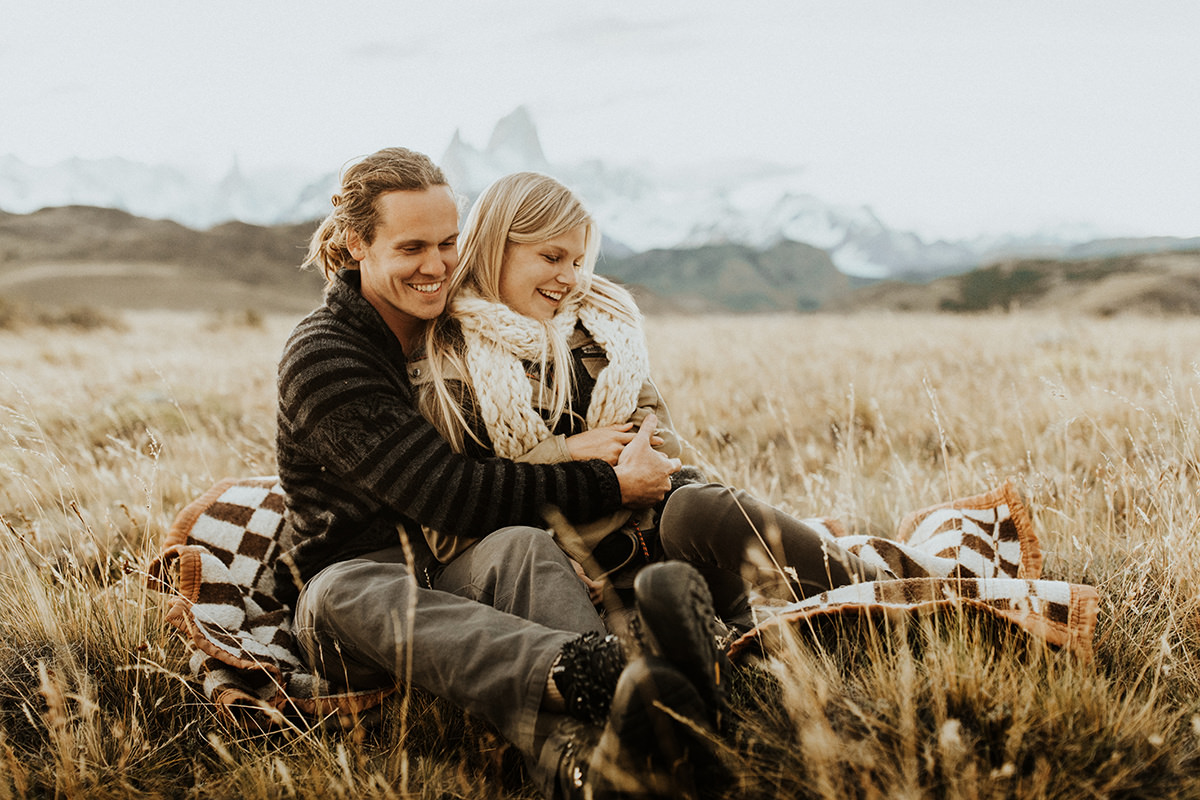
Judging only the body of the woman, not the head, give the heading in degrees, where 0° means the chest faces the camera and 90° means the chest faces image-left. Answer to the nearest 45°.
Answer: approximately 315°

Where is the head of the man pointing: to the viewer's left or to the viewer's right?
to the viewer's right

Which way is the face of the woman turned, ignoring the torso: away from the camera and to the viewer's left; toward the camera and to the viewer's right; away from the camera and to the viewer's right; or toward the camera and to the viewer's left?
toward the camera and to the viewer's right
